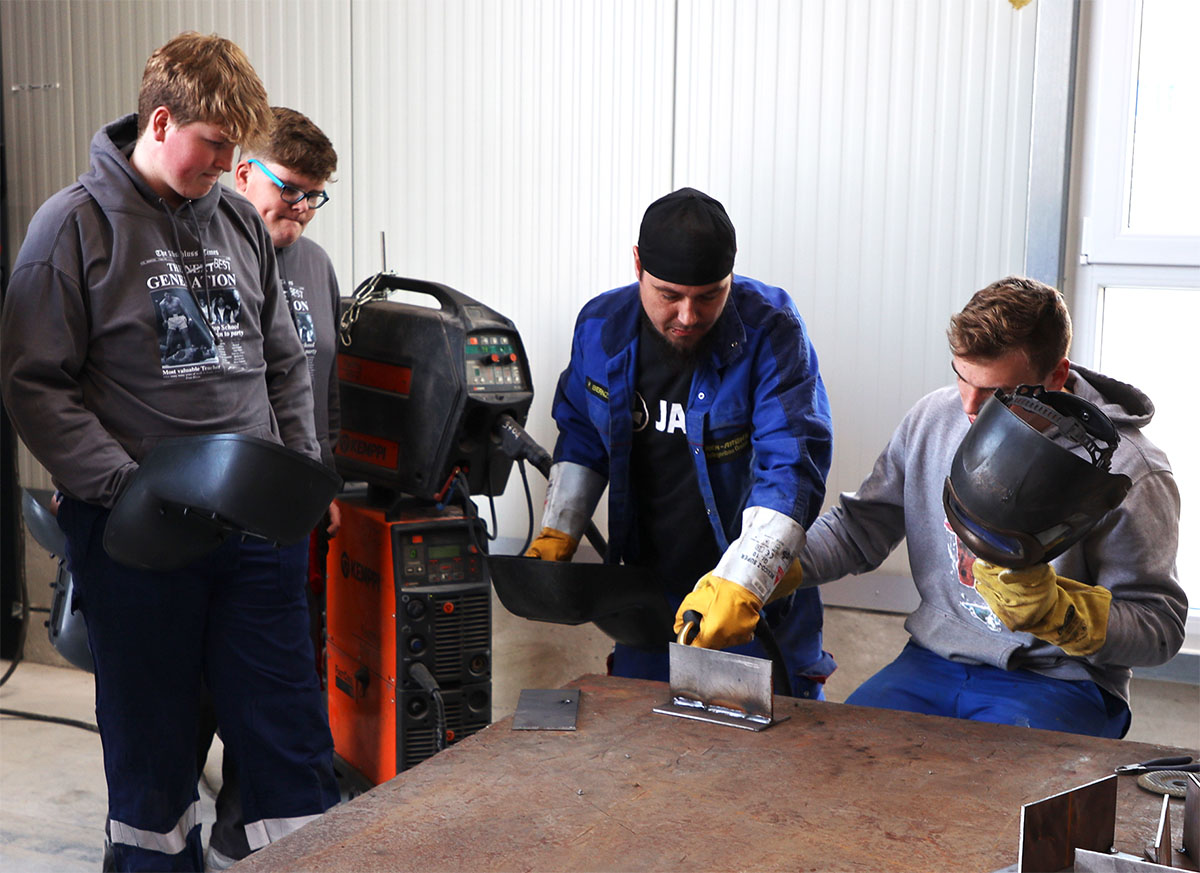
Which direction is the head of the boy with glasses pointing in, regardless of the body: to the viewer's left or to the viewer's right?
to the viewer's right

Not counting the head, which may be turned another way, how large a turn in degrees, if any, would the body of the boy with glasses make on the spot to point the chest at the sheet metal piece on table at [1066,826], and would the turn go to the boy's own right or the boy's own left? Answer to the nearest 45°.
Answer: approximately 45° to the boy's own right

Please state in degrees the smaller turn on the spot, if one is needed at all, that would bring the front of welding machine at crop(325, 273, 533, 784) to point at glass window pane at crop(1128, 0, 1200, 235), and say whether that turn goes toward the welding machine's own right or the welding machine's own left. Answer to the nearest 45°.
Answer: approximately 45° to the welding machine's own left

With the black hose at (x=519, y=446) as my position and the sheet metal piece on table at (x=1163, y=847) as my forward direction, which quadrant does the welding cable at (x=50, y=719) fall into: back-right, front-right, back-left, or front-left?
back-right
